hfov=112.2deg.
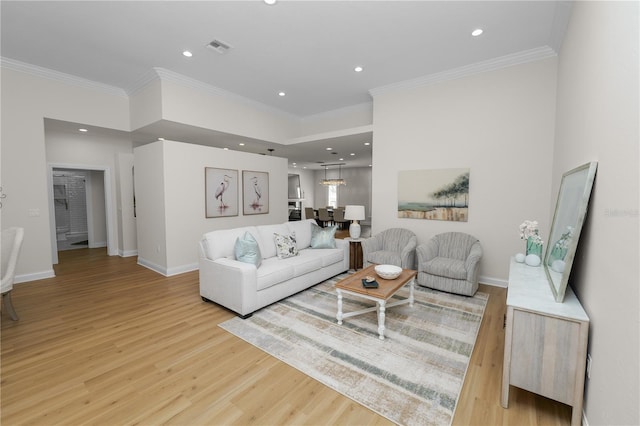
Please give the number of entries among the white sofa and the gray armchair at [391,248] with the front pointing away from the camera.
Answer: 0

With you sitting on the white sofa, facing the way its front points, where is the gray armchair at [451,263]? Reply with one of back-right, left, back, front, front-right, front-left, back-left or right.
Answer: front-left

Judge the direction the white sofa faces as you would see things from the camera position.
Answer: facing the viewer and to the right of the viewer

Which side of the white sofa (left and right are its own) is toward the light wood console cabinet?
front

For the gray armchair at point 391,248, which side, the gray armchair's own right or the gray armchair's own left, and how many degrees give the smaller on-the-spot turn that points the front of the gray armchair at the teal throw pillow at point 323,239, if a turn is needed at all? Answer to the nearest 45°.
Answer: approximately 45° to the gray armchair's own right

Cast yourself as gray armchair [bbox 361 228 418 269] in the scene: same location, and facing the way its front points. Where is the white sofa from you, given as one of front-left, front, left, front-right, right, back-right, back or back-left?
front

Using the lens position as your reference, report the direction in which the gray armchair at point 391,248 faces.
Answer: facing the viewer and to the left of the viewer

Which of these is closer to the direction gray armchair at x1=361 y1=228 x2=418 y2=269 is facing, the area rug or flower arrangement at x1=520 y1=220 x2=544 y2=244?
the area rug

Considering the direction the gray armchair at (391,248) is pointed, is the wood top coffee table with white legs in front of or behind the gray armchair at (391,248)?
in front

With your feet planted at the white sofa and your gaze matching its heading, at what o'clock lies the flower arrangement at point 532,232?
The flower arrangement is roughly at 11 o'clock from the white sofa.

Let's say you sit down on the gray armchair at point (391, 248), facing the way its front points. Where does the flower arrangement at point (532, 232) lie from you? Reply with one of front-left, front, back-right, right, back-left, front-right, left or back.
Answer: left

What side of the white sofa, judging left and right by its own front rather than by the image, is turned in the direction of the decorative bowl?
front

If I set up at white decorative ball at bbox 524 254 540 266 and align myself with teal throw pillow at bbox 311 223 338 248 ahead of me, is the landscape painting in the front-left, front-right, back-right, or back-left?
front-right

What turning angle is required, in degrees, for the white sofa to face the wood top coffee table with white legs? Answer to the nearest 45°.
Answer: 0° — it already faces it

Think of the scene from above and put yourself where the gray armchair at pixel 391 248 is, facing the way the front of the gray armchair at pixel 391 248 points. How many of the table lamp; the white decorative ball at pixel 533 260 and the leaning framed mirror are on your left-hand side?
2

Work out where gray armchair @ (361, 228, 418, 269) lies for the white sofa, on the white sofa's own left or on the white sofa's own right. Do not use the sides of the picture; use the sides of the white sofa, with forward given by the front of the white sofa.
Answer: on the white sofa's own left
